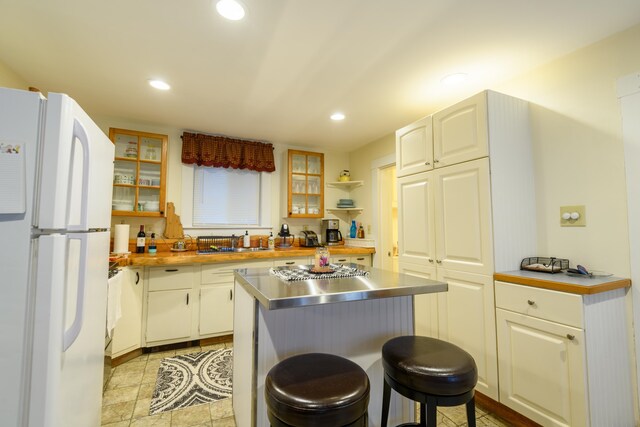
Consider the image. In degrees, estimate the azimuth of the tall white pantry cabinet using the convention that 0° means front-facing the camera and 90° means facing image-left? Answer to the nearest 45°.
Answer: approximately 45°

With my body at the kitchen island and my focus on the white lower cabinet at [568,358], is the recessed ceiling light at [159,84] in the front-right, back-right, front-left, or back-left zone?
back-left

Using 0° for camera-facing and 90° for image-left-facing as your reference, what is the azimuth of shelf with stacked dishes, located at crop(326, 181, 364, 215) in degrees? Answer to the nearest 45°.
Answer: approximately 0°

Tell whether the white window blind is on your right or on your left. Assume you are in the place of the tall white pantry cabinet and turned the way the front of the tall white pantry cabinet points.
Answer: on your right

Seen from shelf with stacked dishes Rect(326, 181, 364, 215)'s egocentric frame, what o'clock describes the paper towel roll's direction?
The paper towel roll is roughly at 2 o'clock from the shelf with stacked dishes.
